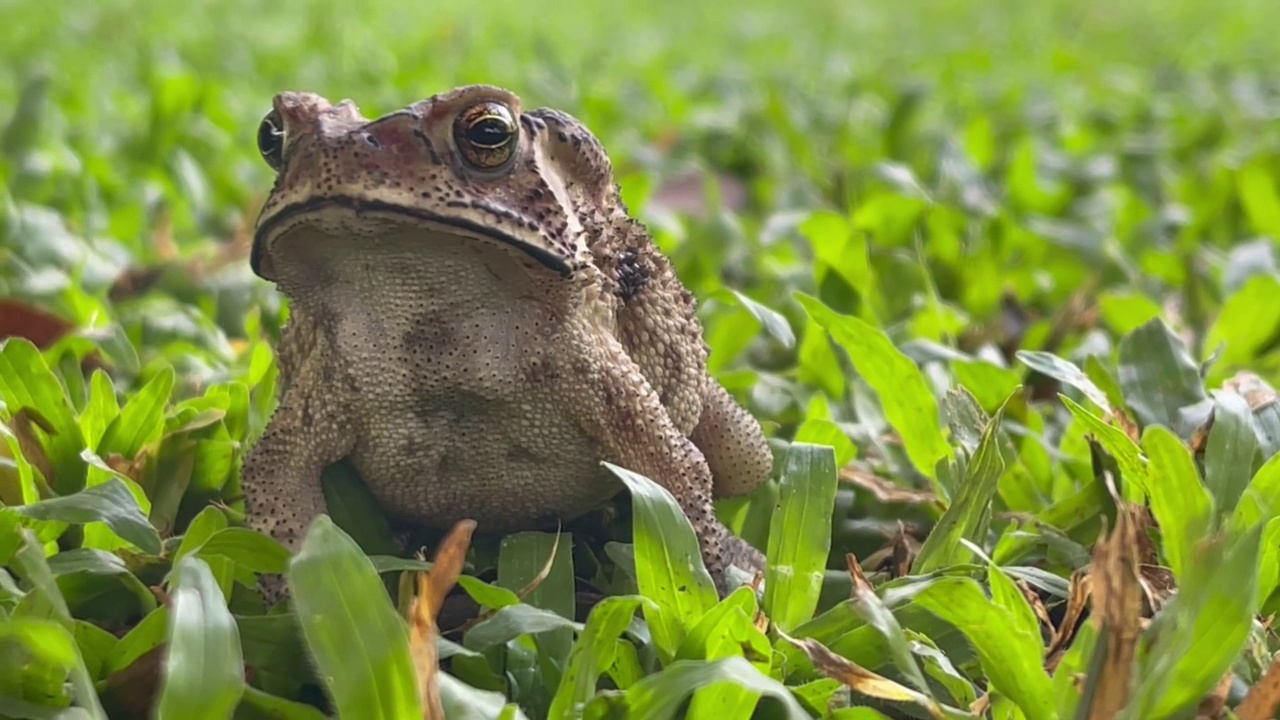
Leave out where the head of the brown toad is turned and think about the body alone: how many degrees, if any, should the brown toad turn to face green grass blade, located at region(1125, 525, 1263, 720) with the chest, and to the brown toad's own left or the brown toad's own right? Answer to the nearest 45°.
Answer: approximately 90° to the brown toad's own left

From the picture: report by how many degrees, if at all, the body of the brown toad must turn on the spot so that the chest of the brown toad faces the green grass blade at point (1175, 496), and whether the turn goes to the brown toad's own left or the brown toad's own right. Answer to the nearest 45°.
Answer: approximately 135° to the brown toad's own left

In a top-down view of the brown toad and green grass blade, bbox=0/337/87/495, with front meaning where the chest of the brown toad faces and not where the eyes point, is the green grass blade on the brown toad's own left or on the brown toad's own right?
on the brown toad's own right

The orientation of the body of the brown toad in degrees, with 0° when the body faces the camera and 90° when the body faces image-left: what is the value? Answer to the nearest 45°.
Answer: approximately 45°
